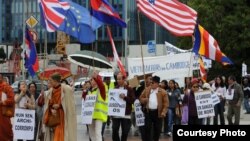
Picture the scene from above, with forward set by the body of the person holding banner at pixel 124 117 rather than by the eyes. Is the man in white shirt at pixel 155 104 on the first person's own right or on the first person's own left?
on the first person's own left

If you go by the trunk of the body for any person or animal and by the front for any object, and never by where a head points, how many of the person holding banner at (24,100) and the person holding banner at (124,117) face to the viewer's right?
0

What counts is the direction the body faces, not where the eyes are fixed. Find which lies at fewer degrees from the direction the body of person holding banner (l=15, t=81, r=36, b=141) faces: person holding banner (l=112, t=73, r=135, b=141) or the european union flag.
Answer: the person holding banner

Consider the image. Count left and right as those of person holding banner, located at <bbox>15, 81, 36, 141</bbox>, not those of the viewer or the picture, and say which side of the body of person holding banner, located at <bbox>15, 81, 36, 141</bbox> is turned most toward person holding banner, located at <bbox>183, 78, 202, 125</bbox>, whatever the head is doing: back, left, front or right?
left

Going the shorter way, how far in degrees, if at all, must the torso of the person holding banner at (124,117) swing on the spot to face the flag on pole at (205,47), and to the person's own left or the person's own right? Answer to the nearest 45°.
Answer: approximately 180°

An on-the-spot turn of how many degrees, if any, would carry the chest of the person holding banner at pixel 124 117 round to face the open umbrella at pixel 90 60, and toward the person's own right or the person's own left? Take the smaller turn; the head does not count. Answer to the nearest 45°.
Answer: approximately 135° to the person's own right
